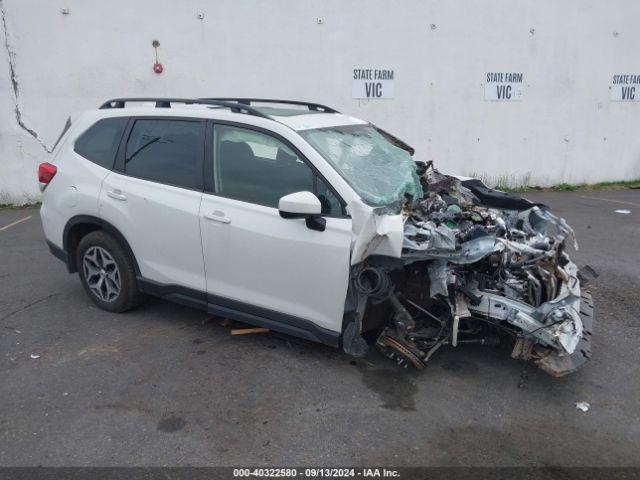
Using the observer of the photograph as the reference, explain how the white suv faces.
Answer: facing the viewer and to the right of the viewer
